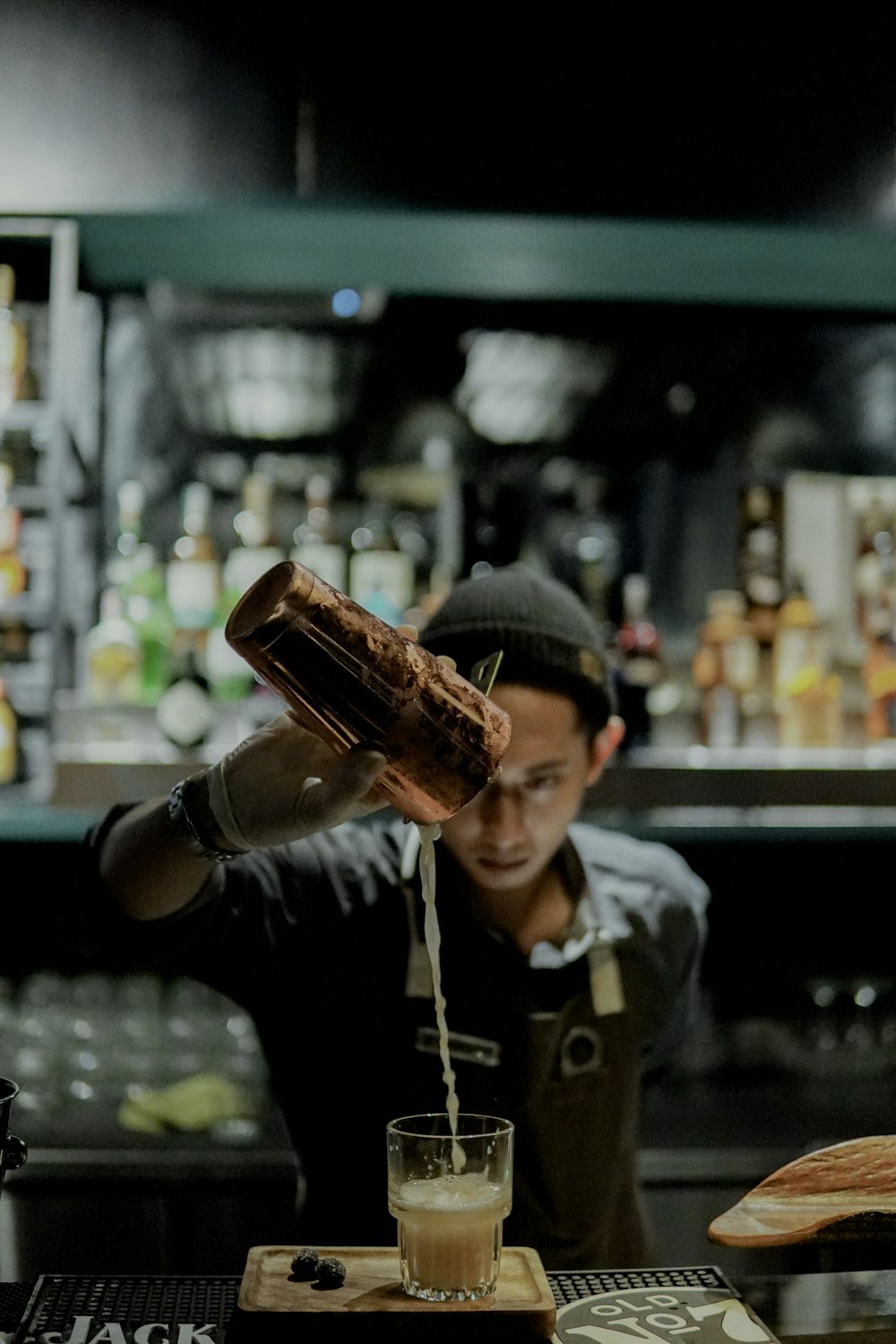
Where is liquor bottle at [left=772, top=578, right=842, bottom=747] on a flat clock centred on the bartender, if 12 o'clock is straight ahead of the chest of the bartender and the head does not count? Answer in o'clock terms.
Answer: The liquor bottle is roughly at 7 o'clock from the bartender.

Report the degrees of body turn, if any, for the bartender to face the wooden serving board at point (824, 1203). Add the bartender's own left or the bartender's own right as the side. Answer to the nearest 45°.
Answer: approximately 45° to the bartender's own left

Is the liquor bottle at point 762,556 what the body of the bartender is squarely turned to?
no

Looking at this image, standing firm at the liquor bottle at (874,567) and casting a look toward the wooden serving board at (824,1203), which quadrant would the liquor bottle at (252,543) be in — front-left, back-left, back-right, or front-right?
front-right

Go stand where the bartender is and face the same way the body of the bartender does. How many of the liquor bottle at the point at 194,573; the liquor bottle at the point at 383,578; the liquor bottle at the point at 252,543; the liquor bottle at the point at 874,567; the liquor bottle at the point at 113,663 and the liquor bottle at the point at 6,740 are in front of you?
0

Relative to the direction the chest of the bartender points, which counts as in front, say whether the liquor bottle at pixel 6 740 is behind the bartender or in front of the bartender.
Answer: behind

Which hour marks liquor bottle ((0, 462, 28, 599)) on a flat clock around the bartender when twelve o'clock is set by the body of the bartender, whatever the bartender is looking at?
The liquor bottle is roughly at 5 o'clock from the bartender.

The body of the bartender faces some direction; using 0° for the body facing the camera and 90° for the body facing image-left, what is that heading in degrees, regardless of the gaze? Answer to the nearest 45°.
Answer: approximately 0°

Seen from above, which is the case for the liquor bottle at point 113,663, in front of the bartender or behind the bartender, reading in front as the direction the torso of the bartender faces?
behind

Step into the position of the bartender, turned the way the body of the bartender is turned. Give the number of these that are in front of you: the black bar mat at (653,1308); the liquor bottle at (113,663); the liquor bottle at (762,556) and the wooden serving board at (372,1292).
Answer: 2

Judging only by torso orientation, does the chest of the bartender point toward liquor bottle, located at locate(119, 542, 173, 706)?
no

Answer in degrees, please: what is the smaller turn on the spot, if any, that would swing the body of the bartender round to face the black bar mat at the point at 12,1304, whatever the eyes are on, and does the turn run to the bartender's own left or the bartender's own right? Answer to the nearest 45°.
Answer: approximately 45° to the bartender's own right

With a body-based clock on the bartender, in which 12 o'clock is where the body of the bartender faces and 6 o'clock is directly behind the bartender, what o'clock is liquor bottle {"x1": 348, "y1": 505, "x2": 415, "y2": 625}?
The liquor bottle is roughly at 6 o'clock from the bartender.

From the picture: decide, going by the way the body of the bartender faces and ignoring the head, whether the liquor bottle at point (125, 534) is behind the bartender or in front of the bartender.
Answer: behind

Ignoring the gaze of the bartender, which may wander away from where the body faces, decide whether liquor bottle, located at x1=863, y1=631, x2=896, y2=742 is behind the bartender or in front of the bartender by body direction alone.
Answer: behind
